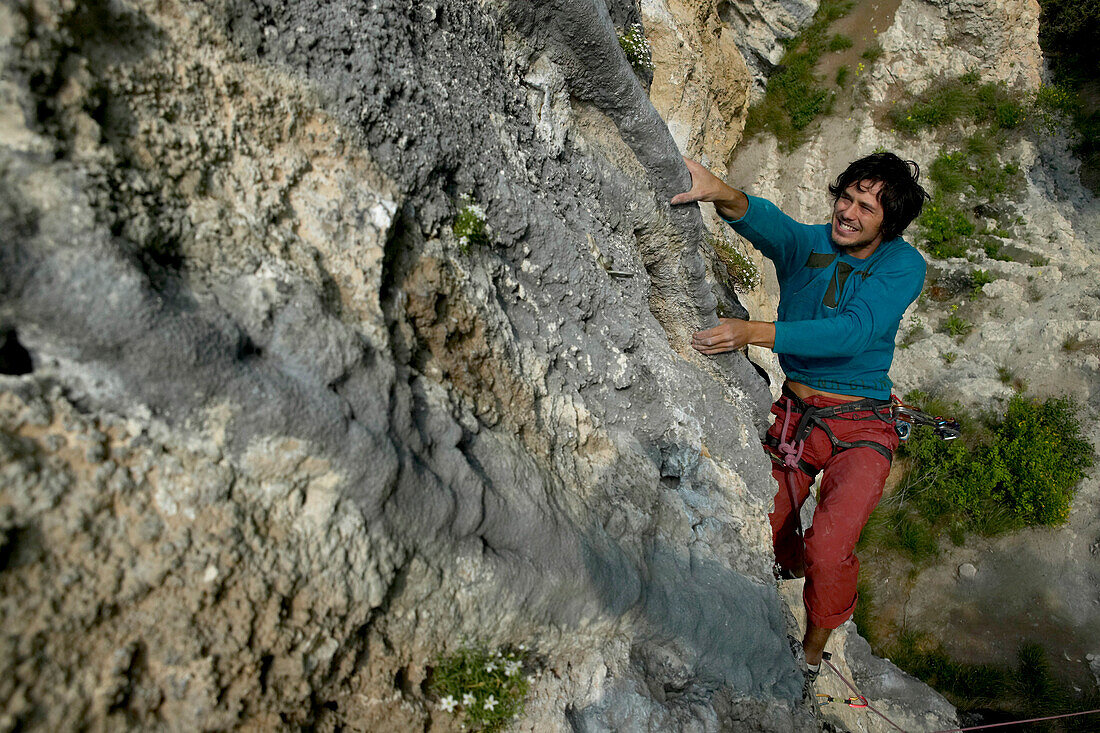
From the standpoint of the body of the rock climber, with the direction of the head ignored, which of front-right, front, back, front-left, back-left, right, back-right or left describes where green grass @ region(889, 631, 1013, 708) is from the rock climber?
back

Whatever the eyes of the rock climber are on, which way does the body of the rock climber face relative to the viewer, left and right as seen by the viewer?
facing the viewer and to the left of the viewer

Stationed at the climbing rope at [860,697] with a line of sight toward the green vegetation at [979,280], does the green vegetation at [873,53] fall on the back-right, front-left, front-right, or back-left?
front-left

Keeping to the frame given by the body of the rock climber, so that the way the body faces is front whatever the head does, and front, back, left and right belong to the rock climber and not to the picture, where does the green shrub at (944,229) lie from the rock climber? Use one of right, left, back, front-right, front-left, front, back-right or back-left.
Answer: back-right

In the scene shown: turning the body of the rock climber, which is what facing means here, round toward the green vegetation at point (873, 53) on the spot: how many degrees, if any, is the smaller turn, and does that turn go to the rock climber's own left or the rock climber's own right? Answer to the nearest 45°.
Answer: approximately 135° to the rock climber's own right

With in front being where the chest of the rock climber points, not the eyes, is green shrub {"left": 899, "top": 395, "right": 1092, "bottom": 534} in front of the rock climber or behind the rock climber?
behind

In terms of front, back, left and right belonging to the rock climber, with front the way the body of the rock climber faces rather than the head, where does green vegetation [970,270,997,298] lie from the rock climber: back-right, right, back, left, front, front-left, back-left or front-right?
back-right

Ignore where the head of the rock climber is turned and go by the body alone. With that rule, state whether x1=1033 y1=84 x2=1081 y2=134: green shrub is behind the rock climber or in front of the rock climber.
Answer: behind

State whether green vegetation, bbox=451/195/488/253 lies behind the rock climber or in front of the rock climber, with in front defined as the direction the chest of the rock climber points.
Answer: in front
